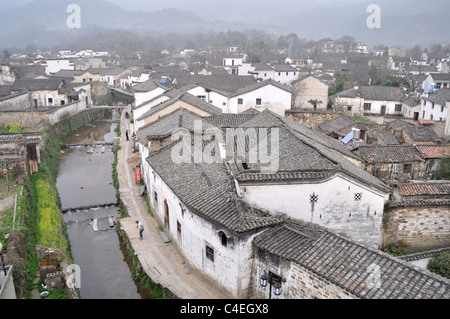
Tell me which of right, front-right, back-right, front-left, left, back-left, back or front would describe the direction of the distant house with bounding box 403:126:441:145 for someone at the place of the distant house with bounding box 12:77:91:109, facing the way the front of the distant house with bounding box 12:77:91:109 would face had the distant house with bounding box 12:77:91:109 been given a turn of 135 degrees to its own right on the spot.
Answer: back

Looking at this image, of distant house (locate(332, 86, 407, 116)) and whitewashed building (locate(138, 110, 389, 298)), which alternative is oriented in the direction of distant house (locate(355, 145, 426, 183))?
distant house (locate(332, 86, 407, 116))

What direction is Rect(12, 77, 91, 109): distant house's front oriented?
toward the camera

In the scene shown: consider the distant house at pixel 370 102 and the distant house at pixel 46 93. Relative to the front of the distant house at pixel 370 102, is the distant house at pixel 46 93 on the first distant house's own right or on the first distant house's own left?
on the first distant house's own right

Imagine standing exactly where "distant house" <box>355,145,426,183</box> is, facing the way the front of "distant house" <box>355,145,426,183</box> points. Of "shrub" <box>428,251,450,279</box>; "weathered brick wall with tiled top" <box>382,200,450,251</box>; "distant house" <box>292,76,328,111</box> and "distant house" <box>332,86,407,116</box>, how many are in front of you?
2

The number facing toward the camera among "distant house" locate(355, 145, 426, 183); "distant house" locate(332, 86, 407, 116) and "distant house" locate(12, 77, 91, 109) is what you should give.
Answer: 3

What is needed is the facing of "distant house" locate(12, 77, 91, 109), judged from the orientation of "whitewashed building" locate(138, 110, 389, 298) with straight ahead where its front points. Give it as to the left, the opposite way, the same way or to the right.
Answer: to the left

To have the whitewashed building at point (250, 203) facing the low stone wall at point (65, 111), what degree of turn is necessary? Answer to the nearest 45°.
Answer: approximately 90° to its right

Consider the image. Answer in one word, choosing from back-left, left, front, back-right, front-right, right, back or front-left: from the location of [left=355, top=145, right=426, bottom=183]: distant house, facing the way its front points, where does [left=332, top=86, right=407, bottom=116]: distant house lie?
back

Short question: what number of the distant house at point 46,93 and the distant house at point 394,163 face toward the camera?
2

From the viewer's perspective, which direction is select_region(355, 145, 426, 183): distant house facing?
toward the camera

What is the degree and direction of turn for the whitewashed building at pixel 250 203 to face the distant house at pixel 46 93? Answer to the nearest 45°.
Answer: approximately 90° to its right

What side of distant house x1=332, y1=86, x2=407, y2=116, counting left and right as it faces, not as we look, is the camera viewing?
front

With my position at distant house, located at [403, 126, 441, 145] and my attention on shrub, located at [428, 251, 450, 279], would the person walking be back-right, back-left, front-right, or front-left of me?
front-right

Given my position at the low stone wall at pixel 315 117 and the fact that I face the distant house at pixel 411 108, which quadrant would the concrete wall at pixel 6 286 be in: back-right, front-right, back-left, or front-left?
back-right

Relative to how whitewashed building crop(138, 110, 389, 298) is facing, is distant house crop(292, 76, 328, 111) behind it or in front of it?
behind

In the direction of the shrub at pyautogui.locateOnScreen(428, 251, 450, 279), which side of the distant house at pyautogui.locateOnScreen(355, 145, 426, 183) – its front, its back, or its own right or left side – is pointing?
front

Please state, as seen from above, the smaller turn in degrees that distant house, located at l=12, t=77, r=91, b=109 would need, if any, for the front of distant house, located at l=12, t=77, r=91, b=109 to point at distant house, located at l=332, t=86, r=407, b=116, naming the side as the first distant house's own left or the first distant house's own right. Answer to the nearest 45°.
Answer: approximately 45° to the first distant house's own left
